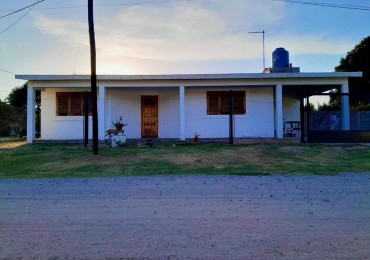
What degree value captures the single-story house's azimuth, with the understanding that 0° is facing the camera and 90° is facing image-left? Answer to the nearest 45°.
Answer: approximately 0°

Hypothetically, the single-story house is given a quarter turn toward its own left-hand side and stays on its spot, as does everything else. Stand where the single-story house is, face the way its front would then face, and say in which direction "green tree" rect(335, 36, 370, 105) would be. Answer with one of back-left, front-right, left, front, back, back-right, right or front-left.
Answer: front-left
